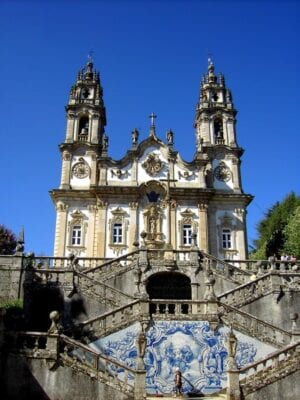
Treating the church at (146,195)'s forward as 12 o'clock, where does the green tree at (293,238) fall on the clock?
The green tree is roughly at 9 o'clock from the church.

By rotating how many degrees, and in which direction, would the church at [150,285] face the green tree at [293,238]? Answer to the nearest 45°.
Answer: approximately 135° to its left

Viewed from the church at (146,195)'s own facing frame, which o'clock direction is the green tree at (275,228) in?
The green tree is roughly at 8 o'clock from the church.

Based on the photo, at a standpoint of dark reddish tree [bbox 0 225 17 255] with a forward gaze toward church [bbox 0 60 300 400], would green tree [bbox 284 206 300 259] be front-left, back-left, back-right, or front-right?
front-left

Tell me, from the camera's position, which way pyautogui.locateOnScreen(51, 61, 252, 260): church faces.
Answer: facing the viewer

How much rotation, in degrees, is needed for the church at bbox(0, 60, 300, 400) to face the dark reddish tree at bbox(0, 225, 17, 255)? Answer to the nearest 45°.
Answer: approximately 135° to its right
